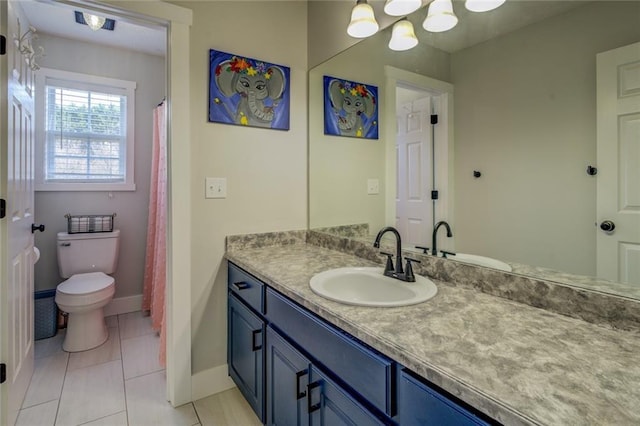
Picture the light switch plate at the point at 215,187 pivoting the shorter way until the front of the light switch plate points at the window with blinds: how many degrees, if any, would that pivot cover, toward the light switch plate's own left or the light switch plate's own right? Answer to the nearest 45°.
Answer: approximately 135° to the light switch plate's own right

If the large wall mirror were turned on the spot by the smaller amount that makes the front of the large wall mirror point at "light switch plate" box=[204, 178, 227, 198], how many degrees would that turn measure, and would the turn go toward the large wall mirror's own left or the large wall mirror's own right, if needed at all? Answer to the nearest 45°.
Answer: approximately 45° to the large wall mirror's own right

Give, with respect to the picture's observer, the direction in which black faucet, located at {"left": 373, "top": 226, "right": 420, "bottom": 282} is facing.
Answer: facing the viewer and to the left of the viewer

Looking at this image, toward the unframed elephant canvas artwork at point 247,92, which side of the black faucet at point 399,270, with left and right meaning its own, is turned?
right

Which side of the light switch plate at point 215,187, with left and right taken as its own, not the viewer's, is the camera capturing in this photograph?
front

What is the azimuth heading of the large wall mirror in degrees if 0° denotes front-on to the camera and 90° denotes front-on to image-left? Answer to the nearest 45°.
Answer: approximately 45°

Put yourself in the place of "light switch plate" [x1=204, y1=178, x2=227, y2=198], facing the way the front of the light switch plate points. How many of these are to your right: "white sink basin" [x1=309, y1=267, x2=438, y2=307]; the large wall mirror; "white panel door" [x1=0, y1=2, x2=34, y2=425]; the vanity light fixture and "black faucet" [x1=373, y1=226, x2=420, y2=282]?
1

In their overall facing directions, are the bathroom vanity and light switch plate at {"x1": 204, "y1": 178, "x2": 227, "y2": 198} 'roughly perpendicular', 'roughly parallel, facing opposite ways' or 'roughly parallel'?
roughly perpendicular

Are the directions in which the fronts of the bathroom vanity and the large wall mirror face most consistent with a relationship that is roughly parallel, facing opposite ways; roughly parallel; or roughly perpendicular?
roughly parallel

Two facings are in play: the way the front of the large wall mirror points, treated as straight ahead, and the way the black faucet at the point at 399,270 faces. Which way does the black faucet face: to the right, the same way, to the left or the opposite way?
the same way

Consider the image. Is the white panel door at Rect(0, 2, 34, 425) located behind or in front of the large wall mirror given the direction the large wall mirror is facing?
in front
